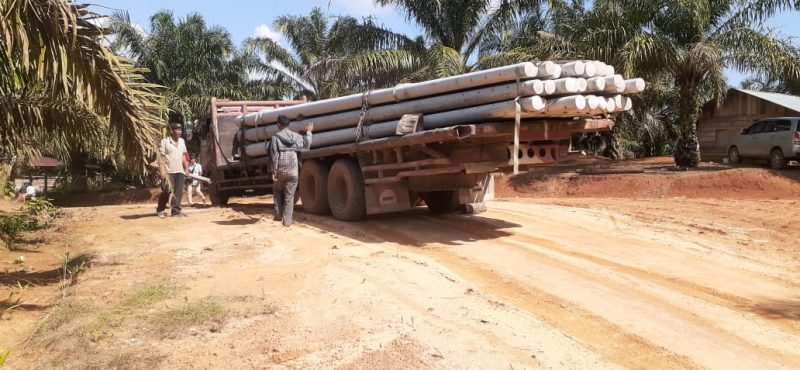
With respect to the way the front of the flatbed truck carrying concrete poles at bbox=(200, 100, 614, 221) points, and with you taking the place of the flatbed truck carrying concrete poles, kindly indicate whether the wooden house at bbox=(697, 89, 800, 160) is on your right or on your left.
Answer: on your right

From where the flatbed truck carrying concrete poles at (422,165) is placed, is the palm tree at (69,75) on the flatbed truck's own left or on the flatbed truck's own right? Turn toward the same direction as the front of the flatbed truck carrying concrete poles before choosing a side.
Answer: on the flatbed truck's own left

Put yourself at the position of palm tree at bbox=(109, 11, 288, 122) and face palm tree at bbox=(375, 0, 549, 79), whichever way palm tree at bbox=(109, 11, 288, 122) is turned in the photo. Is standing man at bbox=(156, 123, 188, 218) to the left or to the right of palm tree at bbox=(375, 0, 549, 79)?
right

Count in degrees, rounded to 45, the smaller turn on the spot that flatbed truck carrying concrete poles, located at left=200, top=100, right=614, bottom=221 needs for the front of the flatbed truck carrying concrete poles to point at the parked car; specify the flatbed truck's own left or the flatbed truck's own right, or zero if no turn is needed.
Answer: approximately 90° to the flatbed truck's own right

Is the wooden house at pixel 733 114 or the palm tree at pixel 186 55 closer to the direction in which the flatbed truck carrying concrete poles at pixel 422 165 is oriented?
the palm tree

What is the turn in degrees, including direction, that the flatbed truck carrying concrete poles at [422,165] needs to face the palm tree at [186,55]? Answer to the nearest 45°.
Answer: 0° — it already faces it

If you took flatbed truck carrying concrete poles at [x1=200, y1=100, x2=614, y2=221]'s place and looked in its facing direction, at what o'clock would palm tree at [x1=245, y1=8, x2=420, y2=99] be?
The palm tree is roughly at 1 o'clock from the flatbed truck carrying concrete poles.

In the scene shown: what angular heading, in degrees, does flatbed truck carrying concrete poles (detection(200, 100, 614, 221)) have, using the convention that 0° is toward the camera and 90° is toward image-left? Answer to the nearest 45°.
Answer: approximately 135°

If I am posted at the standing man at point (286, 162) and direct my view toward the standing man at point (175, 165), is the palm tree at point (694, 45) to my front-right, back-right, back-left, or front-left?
back-right
